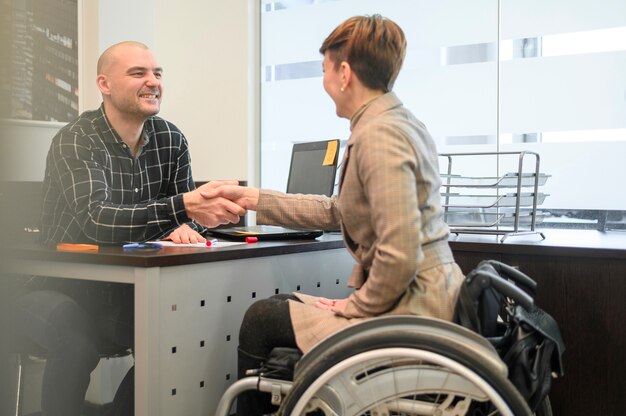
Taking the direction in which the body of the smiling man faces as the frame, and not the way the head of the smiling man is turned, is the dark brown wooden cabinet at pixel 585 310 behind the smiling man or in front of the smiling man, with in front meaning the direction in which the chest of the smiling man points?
in front

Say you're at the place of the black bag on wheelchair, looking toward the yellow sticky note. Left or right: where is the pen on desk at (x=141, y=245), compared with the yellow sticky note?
left

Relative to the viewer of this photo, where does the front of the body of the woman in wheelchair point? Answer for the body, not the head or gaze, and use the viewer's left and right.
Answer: facing to the left of the viewer

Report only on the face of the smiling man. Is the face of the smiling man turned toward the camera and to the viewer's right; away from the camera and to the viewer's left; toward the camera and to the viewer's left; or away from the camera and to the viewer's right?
toward the camera and to the viewer's right

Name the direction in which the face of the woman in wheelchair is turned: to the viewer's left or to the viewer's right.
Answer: to the viewer's left

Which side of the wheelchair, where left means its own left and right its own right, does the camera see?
left

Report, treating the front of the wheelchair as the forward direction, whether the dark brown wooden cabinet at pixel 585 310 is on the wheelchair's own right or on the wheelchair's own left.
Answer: on the wheelchair's own right

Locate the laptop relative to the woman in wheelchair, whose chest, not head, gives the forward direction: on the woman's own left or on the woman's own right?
on the woman's own right
